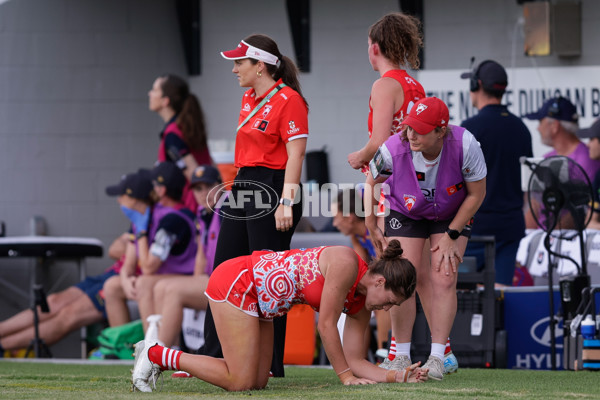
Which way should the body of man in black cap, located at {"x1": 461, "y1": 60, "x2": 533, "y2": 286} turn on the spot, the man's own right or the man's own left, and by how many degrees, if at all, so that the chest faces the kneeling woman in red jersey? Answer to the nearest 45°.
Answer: approximately 90° to the man's own left

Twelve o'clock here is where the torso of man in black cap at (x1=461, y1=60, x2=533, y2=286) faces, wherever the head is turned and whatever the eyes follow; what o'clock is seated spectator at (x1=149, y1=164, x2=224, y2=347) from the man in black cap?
The seated spectator is roughly at 11 o'clock from the man in black cap.

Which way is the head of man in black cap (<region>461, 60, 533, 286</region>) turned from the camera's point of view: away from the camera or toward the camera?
away from the camera

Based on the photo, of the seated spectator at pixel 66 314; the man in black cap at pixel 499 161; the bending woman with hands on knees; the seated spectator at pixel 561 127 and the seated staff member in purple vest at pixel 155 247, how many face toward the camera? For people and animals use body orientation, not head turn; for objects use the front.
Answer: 1

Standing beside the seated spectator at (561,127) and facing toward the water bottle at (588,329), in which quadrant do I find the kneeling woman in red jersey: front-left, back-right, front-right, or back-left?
front-right

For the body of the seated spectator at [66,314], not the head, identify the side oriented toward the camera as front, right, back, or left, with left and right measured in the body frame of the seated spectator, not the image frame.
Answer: left

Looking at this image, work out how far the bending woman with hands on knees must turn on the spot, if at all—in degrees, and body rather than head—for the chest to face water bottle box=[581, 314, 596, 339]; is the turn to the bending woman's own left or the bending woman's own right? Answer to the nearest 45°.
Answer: approximately 135° to the bending woman's own left

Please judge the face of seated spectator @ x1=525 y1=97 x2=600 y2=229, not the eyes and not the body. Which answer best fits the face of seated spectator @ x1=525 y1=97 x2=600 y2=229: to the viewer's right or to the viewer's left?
to the viewer's left

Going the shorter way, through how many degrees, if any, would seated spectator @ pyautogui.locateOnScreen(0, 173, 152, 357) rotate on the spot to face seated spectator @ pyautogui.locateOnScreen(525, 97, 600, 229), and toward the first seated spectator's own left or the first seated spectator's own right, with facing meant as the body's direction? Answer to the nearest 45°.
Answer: approximately 135° to the first seated spectator's own left

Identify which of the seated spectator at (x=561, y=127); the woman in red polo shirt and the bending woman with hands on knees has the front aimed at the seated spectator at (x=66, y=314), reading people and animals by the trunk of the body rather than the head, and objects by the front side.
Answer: the seated spectator at (x=561, y=127)

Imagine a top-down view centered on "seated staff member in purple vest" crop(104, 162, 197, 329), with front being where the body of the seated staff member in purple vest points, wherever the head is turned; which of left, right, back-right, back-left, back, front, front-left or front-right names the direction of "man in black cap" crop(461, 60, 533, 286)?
back-left

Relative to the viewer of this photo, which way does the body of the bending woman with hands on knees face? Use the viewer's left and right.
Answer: facing the viewer

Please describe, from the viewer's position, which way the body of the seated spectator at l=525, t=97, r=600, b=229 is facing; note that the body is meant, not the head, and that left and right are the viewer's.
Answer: facing to the left of the viewer

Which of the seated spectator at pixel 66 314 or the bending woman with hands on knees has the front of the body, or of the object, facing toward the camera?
the bending woman with hands on knees

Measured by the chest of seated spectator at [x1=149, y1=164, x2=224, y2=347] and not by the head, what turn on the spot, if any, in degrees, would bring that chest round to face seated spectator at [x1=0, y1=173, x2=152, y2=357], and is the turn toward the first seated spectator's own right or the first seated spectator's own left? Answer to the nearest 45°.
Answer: approximately 90° to the first seated spectator's own right
